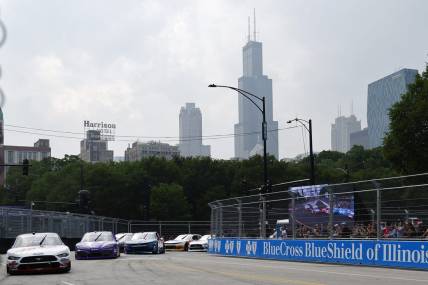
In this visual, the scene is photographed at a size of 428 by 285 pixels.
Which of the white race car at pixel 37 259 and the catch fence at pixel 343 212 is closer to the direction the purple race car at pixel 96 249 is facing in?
the white race car

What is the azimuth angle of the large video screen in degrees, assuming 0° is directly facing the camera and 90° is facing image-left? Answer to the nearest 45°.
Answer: approximately 0°

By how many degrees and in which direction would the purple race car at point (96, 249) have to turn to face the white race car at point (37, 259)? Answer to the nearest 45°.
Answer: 0° — it already faces it

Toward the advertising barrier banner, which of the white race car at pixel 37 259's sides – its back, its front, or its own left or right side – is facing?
left

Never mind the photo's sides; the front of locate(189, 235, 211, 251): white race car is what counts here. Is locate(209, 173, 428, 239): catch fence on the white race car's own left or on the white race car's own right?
on the white race car's own left

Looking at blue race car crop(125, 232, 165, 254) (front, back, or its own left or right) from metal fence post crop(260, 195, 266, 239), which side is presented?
left

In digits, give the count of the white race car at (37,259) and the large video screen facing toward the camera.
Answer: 2

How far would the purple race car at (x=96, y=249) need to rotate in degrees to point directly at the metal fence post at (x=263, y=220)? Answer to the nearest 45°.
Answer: approximately 90° to its left

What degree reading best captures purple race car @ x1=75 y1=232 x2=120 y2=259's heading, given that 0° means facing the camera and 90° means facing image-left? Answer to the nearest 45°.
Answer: approximately 0°
